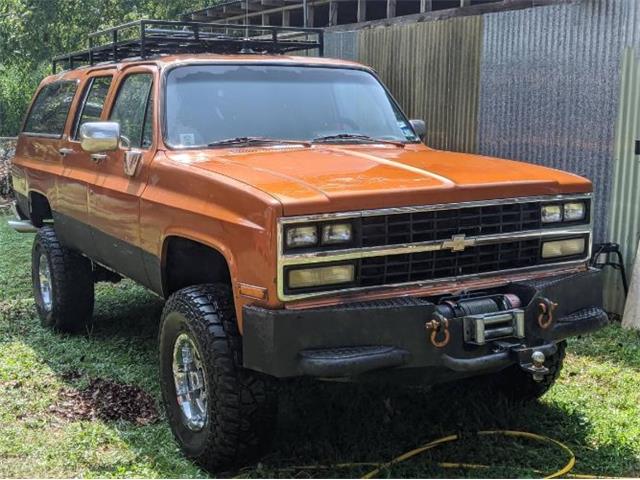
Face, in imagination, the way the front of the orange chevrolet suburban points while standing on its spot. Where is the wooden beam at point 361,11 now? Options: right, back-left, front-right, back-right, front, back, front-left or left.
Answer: back-left

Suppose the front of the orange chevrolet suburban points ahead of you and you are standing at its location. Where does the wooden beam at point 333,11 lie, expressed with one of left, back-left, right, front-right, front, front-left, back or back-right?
back-left

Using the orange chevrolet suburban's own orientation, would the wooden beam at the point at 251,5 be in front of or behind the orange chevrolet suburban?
behind

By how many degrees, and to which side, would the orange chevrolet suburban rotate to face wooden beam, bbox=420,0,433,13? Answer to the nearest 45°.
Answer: approximately 135° to its left

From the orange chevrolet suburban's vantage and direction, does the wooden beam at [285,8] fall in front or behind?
behind

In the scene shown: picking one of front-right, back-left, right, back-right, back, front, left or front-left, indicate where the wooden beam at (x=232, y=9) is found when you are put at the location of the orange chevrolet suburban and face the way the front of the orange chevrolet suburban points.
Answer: back-left

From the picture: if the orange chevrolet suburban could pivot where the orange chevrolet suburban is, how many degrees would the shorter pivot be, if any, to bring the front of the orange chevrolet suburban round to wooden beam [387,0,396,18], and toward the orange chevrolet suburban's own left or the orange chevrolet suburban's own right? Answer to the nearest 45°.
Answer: approximately 135° to the orange chevrolet suburban's own left
